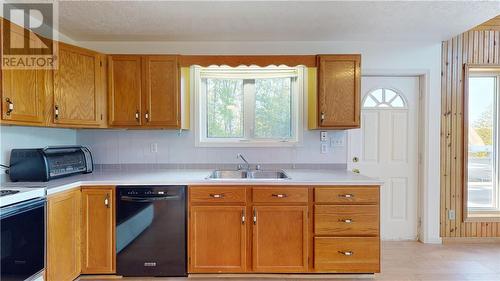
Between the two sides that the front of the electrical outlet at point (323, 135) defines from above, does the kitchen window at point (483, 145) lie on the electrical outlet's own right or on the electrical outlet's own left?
on the electrical outlet's own left

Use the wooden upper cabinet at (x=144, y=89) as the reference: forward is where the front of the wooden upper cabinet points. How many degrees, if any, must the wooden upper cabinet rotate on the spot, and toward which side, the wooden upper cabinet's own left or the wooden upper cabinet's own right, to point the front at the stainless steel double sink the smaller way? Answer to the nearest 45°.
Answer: approximately 90° to the wooden upper cabinet's own left

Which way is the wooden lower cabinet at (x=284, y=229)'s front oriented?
toward the camera

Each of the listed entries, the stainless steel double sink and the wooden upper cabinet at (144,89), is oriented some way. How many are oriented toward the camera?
2

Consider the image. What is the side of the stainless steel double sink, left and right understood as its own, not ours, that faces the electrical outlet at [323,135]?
left

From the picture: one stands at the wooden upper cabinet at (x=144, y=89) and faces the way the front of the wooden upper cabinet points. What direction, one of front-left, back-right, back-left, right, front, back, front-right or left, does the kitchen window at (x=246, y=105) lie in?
left

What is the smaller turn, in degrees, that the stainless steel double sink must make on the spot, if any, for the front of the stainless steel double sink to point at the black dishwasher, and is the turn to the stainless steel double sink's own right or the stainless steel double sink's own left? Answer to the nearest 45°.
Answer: approximately 45° to the stainless steel double sink's own right

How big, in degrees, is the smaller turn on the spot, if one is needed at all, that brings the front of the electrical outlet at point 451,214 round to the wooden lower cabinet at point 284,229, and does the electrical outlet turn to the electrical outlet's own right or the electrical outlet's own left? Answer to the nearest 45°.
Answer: approximately 45° to the electrical outlet's own right

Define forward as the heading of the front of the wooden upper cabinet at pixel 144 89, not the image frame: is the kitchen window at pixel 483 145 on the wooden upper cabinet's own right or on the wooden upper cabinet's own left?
on the wooden upper cabinet's own left

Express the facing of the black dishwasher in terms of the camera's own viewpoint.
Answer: facing the viewer

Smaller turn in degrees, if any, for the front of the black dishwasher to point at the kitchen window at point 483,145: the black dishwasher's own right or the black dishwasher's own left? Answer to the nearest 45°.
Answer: approximately 90° to the black dishwasher's own left

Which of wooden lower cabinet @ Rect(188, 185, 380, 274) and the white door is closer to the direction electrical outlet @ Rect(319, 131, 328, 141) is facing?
the wooden lower cabinet
